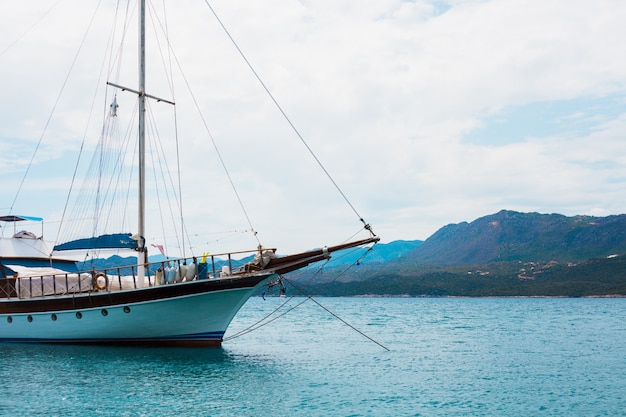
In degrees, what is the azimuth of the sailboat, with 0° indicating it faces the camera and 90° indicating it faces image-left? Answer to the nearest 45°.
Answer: approximately 270°
